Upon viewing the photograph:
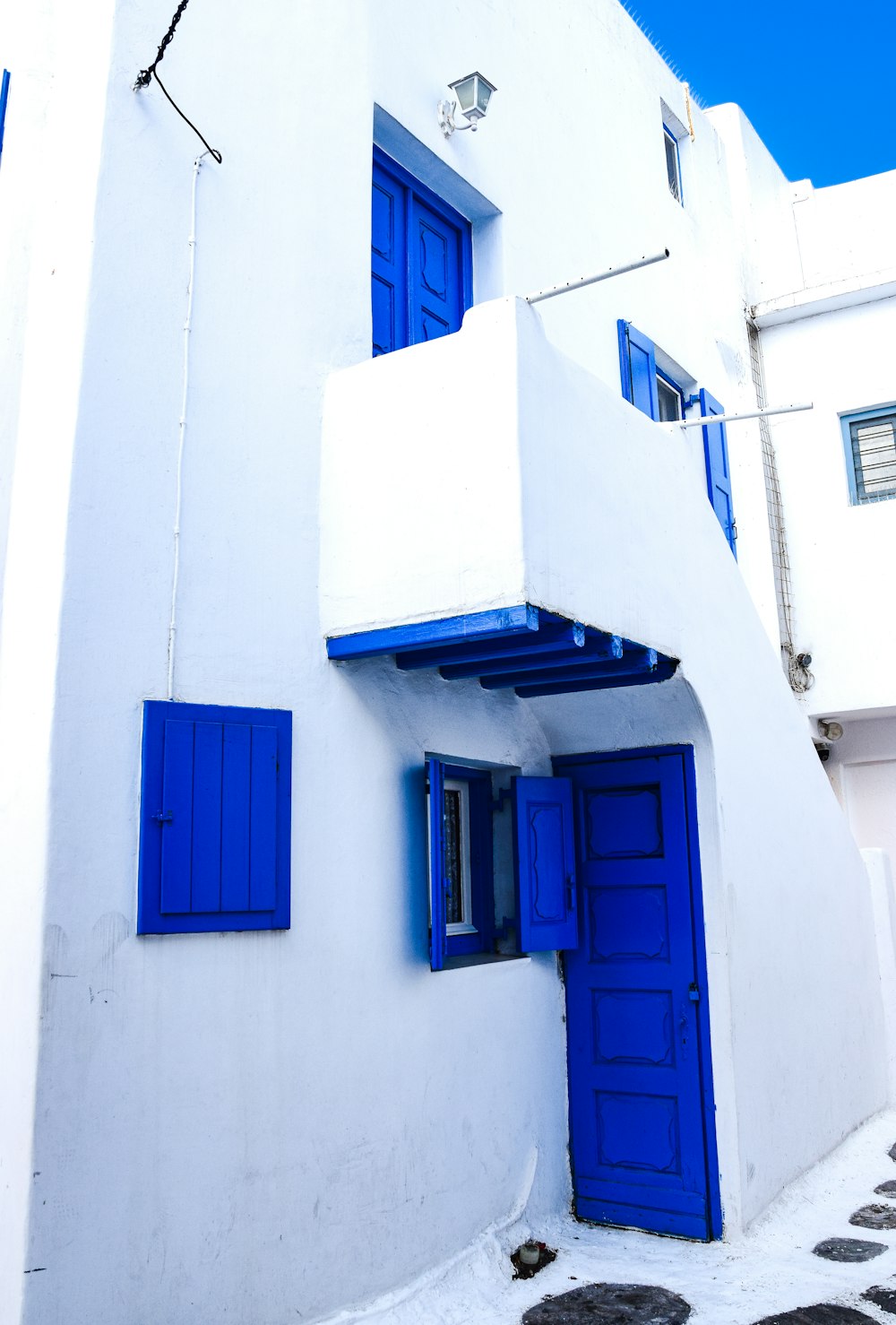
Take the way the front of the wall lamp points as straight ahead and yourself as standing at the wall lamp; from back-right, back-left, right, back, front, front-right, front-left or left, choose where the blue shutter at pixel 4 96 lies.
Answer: right

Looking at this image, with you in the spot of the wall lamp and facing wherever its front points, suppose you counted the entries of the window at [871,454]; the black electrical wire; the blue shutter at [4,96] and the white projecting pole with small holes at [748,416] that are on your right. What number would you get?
2

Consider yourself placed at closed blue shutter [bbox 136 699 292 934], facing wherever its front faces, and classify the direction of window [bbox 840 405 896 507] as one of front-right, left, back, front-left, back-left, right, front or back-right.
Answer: back-left

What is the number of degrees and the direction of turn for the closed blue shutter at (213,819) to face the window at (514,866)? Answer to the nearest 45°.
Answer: approximately 135° to its left

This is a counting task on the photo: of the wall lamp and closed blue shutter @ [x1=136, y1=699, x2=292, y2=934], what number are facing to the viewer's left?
0

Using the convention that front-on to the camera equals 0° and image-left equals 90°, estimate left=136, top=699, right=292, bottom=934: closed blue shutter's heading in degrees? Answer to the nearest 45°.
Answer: approximately 0°

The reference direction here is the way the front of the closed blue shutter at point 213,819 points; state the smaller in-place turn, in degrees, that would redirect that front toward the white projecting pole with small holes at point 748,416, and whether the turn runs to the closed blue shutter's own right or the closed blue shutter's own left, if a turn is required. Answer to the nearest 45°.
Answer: approximately 135° to the closed blue shutter's own left

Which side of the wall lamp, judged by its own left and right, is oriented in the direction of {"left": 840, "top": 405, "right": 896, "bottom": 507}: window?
left
